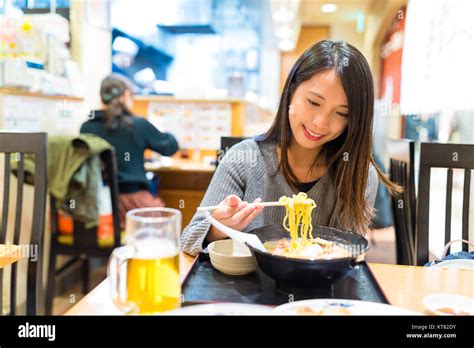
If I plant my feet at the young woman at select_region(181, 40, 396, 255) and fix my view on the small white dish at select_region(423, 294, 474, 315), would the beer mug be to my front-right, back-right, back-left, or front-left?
front-right

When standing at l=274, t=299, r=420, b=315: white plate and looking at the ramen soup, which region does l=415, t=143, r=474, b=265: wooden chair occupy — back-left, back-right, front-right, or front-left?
front-right

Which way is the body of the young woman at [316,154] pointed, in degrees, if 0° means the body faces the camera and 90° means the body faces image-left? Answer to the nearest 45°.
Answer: approximately 0°

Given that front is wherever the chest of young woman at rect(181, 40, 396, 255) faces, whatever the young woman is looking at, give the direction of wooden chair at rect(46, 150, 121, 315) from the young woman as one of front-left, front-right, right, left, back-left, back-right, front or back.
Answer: back-right

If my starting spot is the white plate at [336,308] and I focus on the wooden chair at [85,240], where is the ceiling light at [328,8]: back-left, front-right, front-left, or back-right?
front-right

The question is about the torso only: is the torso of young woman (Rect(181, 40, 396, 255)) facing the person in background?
no

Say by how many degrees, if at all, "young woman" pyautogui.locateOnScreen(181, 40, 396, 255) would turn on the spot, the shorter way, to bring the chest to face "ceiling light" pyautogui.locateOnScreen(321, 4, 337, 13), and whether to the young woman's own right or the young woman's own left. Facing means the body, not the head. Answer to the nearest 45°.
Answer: approximately 180°

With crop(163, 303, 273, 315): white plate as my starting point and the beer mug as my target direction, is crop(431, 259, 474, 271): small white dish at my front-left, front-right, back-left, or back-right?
back-right
